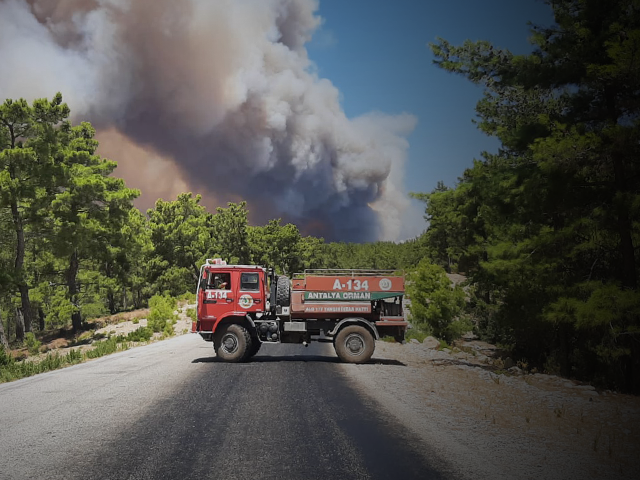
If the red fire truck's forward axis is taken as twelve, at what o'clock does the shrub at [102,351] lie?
The shrub is roughly at 1 o'clock from the red fire truck.

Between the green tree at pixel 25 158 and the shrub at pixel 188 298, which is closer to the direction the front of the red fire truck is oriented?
the green tree

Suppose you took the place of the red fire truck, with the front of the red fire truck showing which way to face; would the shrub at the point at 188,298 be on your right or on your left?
on your right

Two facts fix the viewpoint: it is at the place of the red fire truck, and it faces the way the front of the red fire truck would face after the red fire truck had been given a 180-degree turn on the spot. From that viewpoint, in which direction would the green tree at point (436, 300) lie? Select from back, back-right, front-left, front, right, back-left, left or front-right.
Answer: front-left

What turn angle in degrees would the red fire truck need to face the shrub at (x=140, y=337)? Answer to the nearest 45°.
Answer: approximately 45° to its right

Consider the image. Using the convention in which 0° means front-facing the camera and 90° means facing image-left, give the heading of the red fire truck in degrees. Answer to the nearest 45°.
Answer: approximately 90°

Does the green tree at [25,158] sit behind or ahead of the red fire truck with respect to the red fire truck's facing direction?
ahead

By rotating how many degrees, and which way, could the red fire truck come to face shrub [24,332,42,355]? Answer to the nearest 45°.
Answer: approximately 45° to its right
